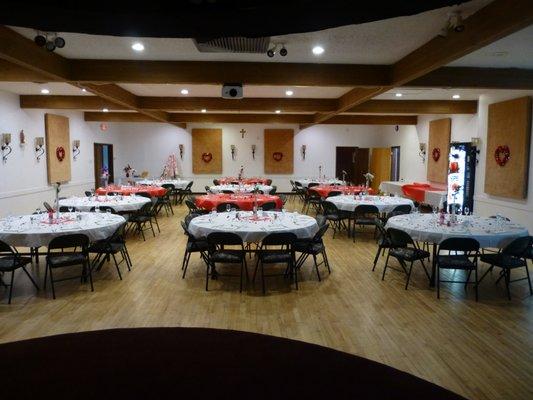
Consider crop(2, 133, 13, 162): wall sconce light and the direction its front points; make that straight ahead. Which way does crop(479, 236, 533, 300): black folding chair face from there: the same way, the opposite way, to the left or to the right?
to the left

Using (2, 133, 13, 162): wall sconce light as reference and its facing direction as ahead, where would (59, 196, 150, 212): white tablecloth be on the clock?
The white tablecloth is roughly at 2 o'clock from the wall sconce light.

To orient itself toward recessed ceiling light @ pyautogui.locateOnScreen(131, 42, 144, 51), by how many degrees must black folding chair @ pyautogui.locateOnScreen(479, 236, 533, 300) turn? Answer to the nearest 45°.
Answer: approximately 45° to its left

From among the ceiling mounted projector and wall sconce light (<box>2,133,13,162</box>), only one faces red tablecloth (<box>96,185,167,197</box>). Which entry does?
the wall sconce light

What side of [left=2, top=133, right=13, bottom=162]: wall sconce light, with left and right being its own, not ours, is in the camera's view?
right
